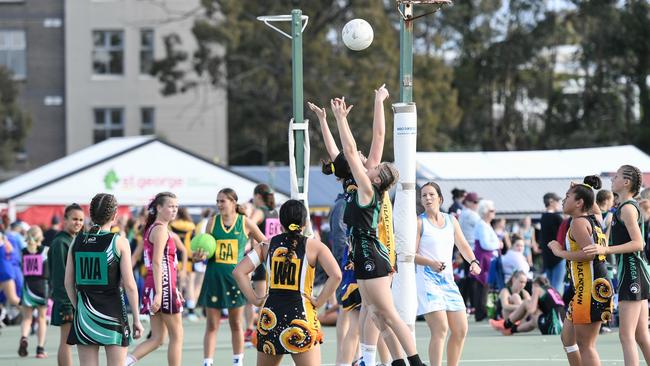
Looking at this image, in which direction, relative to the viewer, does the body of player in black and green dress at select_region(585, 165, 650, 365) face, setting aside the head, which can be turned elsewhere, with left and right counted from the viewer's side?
facing to the left of the viewer

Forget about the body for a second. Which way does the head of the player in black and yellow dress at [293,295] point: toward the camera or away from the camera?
away from the camera

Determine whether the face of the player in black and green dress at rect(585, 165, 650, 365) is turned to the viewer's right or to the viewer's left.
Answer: to the viewer's left

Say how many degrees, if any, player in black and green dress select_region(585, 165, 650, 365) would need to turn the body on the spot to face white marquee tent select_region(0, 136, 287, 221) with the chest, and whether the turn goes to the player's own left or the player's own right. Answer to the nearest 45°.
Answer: approximately 45° to the player's own right

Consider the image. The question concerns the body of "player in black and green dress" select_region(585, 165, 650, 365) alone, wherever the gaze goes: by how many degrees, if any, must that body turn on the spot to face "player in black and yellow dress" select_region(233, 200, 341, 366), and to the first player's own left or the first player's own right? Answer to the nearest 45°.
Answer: approximately 45° to the first player's own left

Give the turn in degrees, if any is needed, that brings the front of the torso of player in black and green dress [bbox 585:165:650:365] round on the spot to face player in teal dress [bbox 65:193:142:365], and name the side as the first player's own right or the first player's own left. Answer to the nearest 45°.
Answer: approximately 45° to the first player's own left
